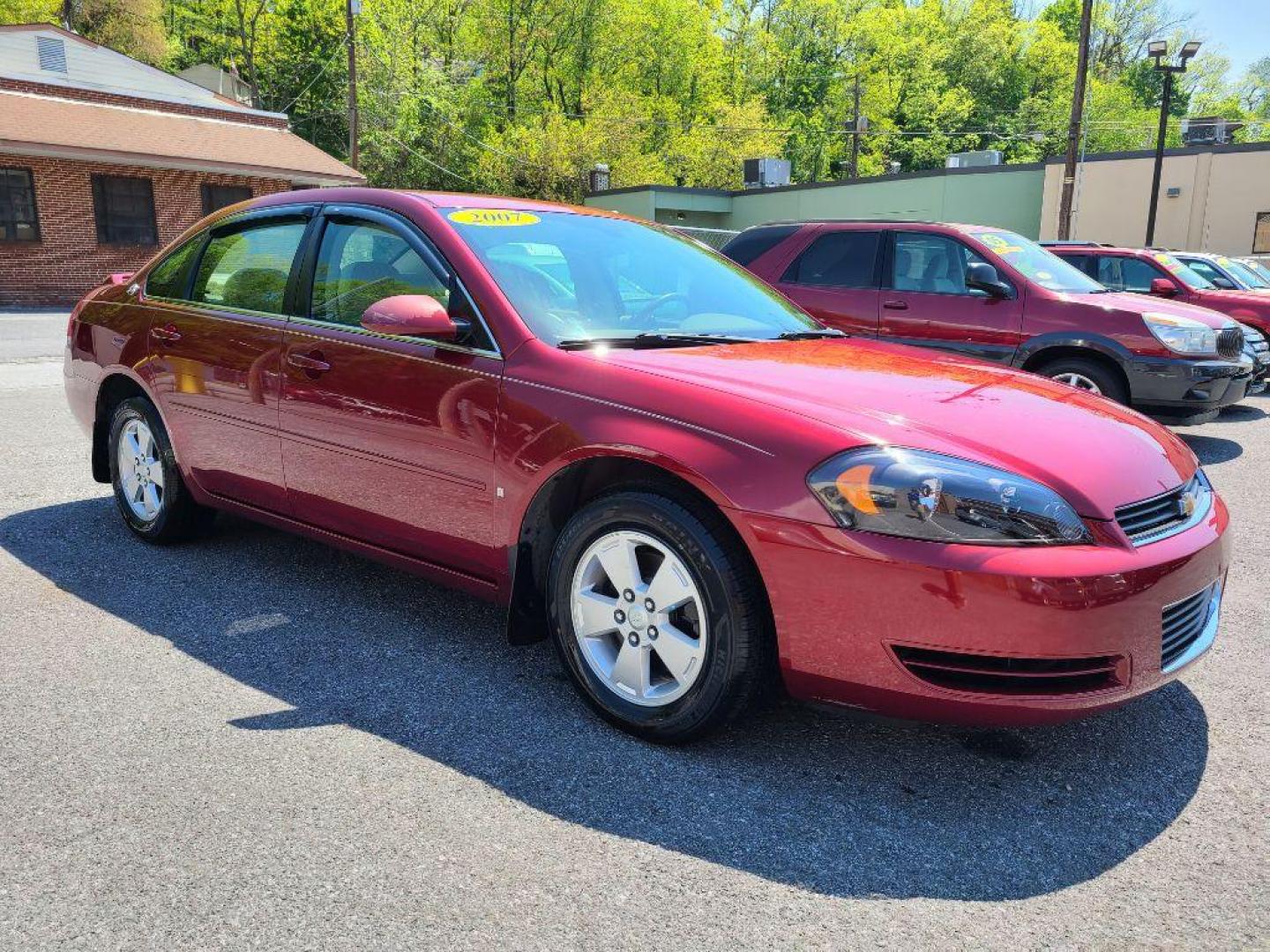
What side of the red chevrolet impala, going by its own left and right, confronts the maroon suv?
left

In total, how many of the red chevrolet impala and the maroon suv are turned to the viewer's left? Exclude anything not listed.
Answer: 0

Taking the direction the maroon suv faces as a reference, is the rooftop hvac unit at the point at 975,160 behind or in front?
behind

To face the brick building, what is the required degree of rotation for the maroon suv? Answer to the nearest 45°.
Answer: approximately 180°

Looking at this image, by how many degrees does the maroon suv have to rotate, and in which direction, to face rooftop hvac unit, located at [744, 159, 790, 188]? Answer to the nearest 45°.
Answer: approximately 135° to its left

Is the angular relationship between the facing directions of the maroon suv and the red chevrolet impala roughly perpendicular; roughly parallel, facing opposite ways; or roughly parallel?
roughly parallel

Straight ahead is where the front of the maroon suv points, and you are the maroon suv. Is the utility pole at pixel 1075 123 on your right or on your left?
on your left

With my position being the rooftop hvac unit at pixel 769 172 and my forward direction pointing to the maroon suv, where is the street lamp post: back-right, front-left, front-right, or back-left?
front-left

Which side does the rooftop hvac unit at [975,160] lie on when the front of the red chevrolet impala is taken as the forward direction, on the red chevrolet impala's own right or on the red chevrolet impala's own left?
on the red chevrolet impala's own left

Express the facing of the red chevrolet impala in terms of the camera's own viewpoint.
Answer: facing the viewer and to the right of the viewer

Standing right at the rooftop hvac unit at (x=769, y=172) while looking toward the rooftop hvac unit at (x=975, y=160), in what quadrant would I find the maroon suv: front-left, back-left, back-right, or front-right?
front-right

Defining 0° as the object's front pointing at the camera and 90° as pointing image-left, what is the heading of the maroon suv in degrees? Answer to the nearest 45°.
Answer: approximately 315°
